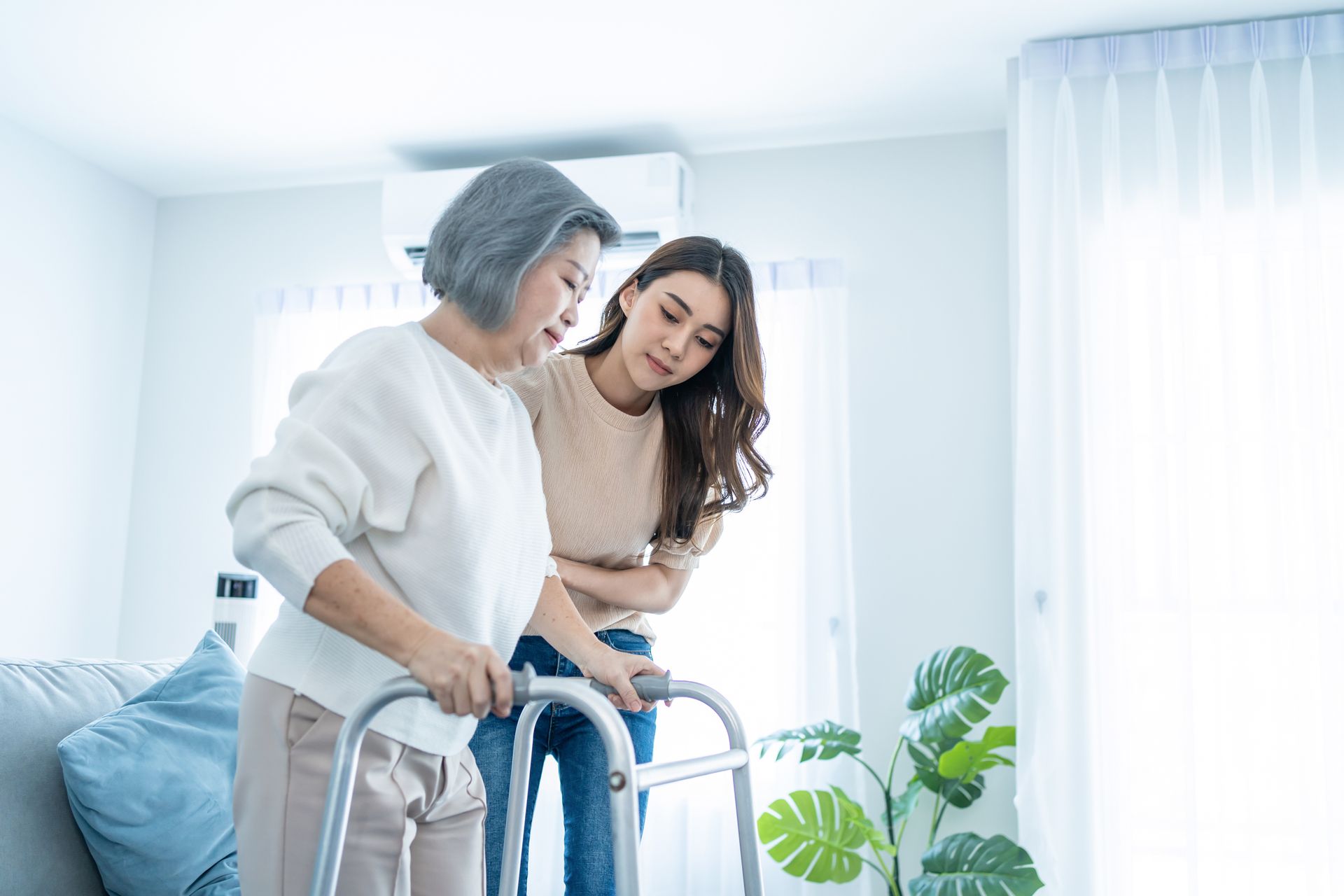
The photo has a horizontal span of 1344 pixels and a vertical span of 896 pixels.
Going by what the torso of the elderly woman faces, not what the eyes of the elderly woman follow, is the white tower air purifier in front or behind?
behind

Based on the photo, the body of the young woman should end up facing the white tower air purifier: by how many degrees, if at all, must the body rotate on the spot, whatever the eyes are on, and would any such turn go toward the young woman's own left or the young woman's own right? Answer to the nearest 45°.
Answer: approximately 135° to the young woman's own right

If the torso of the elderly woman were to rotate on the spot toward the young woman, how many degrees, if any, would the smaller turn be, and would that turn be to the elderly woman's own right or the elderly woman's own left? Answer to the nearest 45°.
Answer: approximately 90° to the elderly woman's own left

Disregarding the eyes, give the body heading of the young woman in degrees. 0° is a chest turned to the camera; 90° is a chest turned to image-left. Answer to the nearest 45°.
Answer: approximately 0°

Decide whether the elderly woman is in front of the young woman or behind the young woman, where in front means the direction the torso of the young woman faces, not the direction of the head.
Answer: in front

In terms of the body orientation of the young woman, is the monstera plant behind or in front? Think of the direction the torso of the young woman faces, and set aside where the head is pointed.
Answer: behind

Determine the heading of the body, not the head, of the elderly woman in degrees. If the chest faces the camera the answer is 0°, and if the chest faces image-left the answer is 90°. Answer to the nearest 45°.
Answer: approximately 315°

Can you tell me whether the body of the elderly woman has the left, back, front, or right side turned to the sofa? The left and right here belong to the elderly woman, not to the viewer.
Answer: back

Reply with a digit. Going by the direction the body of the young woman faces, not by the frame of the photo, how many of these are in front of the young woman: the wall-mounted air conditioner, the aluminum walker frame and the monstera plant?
1

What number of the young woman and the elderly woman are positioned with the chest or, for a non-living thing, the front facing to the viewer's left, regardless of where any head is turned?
0

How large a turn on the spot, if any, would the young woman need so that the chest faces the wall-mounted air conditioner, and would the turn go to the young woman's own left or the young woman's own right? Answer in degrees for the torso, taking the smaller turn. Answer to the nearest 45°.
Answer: approximately 180°
